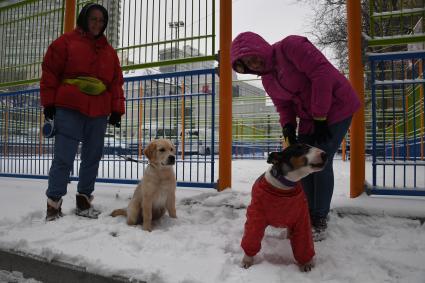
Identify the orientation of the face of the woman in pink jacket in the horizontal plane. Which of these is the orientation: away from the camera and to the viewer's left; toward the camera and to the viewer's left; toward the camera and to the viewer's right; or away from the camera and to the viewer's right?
toward the camera and to the viewer's left

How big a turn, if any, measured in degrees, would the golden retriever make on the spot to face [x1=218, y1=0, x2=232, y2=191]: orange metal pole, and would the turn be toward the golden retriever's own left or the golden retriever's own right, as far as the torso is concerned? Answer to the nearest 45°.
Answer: approximately 90° to the golden retriever's own left

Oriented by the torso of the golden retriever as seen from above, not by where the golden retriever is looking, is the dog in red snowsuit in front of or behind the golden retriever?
in front

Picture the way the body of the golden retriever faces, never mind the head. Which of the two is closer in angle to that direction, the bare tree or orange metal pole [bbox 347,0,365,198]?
the orange metal pole

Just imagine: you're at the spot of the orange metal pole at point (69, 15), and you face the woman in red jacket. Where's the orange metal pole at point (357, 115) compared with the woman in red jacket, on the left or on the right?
left

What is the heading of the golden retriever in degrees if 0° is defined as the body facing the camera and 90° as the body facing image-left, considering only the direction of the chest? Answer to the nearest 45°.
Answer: approximately 315°

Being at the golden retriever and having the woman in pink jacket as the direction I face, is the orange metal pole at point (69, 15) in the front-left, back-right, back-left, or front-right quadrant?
back-left
